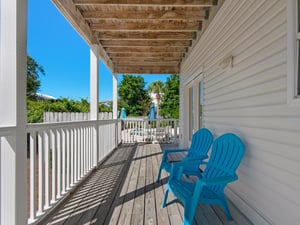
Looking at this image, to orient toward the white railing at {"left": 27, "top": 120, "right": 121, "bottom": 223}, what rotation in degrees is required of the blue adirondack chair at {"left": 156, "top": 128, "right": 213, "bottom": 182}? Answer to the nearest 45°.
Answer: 0° — it already faces it

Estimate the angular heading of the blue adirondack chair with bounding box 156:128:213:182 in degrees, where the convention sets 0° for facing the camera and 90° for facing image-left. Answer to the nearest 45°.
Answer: approximately 45°

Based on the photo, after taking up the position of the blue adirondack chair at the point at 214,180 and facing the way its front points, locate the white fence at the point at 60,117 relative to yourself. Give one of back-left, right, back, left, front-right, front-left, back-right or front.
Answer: front-right

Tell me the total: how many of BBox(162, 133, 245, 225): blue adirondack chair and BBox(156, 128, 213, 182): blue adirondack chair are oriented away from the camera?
0

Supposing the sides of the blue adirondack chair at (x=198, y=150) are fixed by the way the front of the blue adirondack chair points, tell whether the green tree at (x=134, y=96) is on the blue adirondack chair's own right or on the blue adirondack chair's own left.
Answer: on the blue adirondack chair's own right

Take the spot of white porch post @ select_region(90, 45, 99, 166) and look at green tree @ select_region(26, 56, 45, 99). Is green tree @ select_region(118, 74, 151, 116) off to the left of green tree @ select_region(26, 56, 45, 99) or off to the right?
right

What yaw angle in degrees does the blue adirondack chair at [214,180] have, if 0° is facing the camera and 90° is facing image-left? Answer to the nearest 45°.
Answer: approximately 45°

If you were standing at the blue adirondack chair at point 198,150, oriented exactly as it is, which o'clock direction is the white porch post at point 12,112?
The white porch post is roughly at 12 o'clock from the blue adirondack chair.

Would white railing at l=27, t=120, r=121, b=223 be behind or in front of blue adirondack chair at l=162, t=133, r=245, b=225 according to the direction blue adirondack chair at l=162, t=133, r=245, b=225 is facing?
in front

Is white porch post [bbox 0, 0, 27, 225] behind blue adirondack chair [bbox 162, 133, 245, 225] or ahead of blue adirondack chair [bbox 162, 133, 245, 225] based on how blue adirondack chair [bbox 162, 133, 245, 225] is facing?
ahead

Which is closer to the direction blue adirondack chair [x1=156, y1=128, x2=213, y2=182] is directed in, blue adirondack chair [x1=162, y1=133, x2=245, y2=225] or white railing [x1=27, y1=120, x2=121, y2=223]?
the white railing

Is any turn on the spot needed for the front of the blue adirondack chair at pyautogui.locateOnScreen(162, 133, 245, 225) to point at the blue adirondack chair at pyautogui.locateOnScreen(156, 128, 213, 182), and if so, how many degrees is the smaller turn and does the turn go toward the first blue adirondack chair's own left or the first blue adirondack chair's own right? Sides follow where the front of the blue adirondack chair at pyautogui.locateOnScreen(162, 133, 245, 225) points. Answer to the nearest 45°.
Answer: approximately 135° to the first blue adirondack chair's own right
